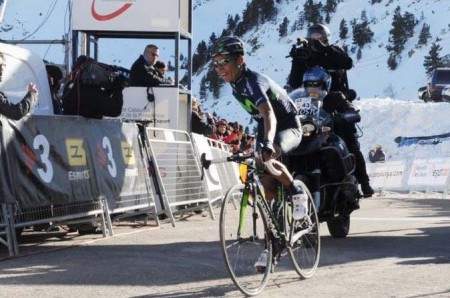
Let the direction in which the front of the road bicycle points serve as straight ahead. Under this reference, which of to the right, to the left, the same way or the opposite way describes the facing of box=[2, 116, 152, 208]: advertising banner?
to the left

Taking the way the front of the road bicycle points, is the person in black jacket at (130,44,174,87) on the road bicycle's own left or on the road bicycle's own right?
on the road bicycle's own right

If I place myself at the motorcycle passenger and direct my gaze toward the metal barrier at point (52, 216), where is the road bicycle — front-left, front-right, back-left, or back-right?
front-left

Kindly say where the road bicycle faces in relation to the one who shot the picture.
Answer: facing the viewer and to the left of the viewer

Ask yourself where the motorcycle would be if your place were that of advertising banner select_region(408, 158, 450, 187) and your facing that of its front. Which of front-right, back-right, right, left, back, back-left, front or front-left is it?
front

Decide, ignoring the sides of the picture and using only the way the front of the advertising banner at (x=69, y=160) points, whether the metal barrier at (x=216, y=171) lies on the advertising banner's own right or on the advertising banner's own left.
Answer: on the advertising banner's own left

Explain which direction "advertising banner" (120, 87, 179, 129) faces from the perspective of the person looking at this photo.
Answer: facing the viewer

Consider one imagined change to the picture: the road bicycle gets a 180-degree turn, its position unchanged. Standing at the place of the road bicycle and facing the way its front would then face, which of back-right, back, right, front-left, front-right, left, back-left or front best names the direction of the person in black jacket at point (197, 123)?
front-left

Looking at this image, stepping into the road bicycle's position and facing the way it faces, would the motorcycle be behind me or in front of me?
behind

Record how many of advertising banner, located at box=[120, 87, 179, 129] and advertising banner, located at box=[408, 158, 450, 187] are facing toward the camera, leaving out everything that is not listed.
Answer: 2

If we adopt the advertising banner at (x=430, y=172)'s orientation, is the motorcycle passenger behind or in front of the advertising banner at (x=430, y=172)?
in front

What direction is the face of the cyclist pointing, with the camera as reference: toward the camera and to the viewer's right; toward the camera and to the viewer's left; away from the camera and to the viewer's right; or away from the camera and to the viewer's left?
toward the camera and to the viewer's left

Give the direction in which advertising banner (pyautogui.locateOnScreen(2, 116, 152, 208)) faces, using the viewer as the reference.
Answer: facing the viewer and to the right of the viewer

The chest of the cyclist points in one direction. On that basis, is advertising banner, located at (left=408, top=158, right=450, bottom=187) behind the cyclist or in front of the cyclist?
behind
